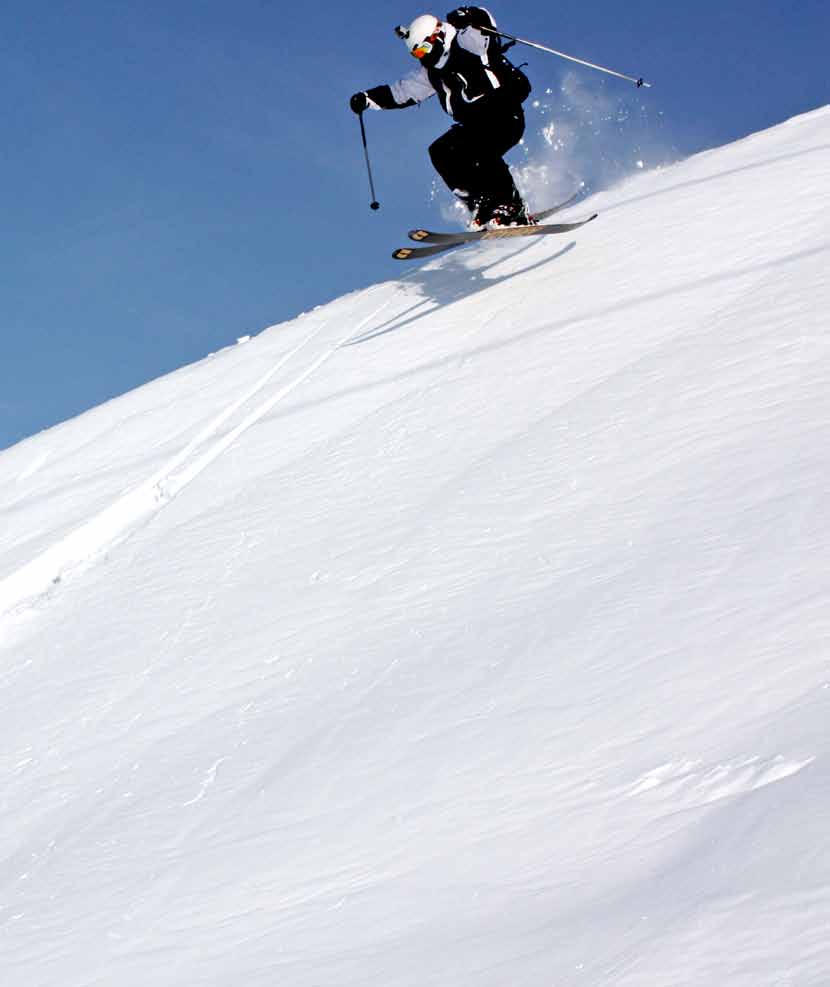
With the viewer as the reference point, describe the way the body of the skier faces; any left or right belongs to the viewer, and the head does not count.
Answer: facing the viewer and to the left of the viewer
